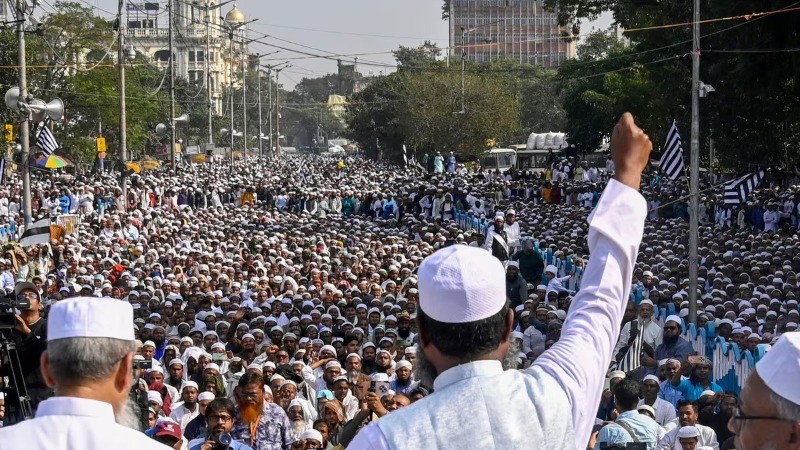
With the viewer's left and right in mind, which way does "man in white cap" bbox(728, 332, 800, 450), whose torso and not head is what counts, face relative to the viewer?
facing to the left of the viewer

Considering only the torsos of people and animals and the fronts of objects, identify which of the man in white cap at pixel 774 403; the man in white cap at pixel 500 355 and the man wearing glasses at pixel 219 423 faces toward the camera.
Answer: the man wearing glasses

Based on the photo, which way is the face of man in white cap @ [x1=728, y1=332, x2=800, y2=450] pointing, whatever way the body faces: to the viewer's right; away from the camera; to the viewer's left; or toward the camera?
to the viewer's left

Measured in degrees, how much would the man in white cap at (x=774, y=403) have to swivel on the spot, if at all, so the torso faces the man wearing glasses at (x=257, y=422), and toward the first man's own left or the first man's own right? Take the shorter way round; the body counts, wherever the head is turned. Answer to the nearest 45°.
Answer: approximately 45° to the first man's own right

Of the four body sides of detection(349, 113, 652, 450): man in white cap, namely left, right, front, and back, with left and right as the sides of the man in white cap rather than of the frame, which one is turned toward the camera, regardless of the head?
back

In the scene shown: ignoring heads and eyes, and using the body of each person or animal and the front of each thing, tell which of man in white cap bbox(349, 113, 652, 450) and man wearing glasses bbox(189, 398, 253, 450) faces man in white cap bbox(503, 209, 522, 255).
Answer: man in white cap bbox(349, 113, 652, 450)

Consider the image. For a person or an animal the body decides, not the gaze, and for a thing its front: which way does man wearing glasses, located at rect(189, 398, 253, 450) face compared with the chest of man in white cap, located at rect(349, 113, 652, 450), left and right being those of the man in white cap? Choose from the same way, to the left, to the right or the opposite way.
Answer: the opposite way

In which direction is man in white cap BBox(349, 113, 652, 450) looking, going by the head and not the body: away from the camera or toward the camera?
away from the camera

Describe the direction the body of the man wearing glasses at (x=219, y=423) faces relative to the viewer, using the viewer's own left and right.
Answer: facing the viewer

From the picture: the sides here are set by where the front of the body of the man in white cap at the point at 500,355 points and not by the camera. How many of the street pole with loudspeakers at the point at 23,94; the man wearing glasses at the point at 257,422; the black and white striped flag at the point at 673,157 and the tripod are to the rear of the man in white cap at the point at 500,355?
0

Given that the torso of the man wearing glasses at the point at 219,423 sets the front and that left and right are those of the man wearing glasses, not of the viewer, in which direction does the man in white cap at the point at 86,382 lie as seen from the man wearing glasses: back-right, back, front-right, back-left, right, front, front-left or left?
front

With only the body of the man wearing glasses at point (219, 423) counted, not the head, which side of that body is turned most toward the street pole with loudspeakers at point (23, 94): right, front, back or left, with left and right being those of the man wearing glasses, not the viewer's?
back

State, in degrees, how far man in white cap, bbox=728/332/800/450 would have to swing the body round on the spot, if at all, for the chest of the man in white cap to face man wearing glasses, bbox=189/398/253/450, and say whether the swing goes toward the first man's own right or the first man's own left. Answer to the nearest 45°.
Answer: approximately 45° to the first man's own right

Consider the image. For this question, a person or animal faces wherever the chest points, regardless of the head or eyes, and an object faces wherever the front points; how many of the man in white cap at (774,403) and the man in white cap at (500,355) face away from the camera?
1

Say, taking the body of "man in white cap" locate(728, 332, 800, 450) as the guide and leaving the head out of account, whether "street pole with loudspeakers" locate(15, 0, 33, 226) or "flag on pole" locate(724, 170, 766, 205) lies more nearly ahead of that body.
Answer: the street pole with loudspeakers

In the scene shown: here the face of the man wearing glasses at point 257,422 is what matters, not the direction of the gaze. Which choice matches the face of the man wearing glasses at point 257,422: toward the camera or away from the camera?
toward the camera

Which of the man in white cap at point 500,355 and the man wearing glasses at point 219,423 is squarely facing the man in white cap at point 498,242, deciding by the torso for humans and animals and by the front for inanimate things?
the man in white cap at point 500,355

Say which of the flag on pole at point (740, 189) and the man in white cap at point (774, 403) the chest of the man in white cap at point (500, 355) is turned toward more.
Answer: the flag on pole

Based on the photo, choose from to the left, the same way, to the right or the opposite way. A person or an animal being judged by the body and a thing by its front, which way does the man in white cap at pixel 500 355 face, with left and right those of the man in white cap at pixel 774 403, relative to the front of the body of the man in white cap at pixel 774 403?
to the right

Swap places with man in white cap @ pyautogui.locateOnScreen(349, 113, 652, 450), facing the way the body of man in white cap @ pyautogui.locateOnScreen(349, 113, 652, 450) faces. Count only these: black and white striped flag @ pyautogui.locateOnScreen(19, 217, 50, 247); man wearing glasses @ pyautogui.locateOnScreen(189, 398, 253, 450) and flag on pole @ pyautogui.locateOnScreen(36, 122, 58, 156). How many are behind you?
0

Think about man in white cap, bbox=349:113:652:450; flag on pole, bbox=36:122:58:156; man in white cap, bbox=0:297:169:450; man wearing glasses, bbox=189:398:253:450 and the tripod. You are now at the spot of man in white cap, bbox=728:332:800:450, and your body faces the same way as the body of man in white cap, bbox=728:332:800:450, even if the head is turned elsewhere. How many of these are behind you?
0
